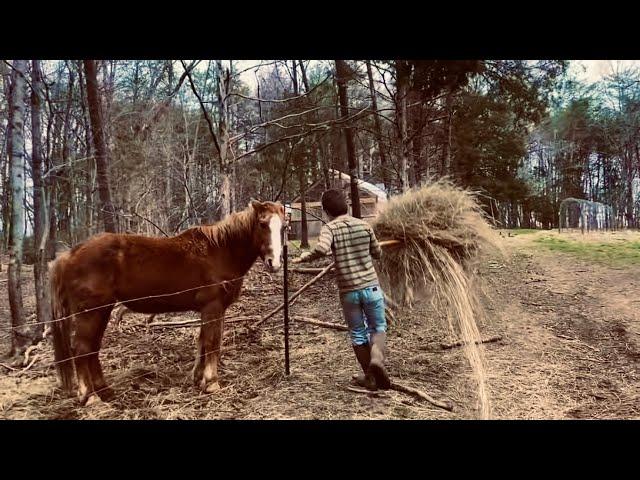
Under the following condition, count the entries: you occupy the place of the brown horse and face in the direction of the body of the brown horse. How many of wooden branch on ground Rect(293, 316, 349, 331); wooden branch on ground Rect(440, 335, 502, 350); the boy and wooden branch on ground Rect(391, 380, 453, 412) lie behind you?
0

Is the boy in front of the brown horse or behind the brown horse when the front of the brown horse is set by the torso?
in front

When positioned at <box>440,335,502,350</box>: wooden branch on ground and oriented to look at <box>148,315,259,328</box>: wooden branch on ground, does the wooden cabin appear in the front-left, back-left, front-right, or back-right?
front-right

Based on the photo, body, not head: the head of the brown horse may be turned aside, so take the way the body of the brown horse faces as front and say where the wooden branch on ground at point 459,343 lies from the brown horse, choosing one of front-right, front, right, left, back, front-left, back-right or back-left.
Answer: front

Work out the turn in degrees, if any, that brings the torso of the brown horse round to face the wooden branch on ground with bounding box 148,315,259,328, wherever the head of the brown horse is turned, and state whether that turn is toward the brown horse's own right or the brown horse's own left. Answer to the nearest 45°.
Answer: approximately 90° to the brown horse's own left

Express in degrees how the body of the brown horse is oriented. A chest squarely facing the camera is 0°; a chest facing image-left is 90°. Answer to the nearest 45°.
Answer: approximately 270°

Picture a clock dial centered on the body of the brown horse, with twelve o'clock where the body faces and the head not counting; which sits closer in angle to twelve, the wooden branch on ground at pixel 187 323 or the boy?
the boy

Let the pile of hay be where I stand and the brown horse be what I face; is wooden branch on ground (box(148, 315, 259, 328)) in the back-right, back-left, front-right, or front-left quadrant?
front-right

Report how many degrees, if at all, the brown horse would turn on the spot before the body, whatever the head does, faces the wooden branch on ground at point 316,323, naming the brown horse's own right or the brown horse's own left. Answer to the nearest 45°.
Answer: approximately 45° to the brown horse's own left

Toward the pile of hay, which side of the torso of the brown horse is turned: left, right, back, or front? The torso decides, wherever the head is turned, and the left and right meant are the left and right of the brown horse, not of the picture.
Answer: front
